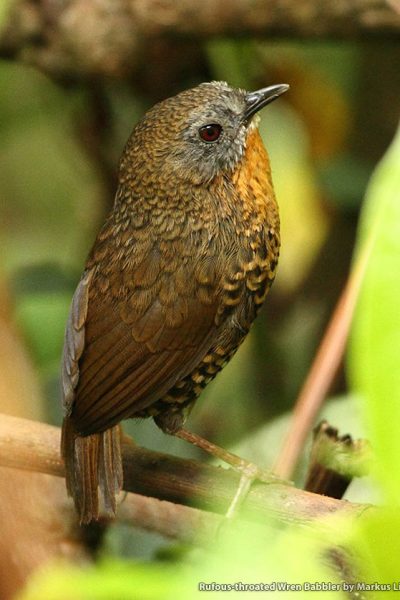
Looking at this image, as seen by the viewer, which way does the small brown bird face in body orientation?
to the viewer's right

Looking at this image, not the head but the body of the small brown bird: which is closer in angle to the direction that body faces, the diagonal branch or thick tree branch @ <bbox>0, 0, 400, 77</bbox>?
the diagonal branch

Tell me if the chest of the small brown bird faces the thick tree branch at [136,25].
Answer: no
